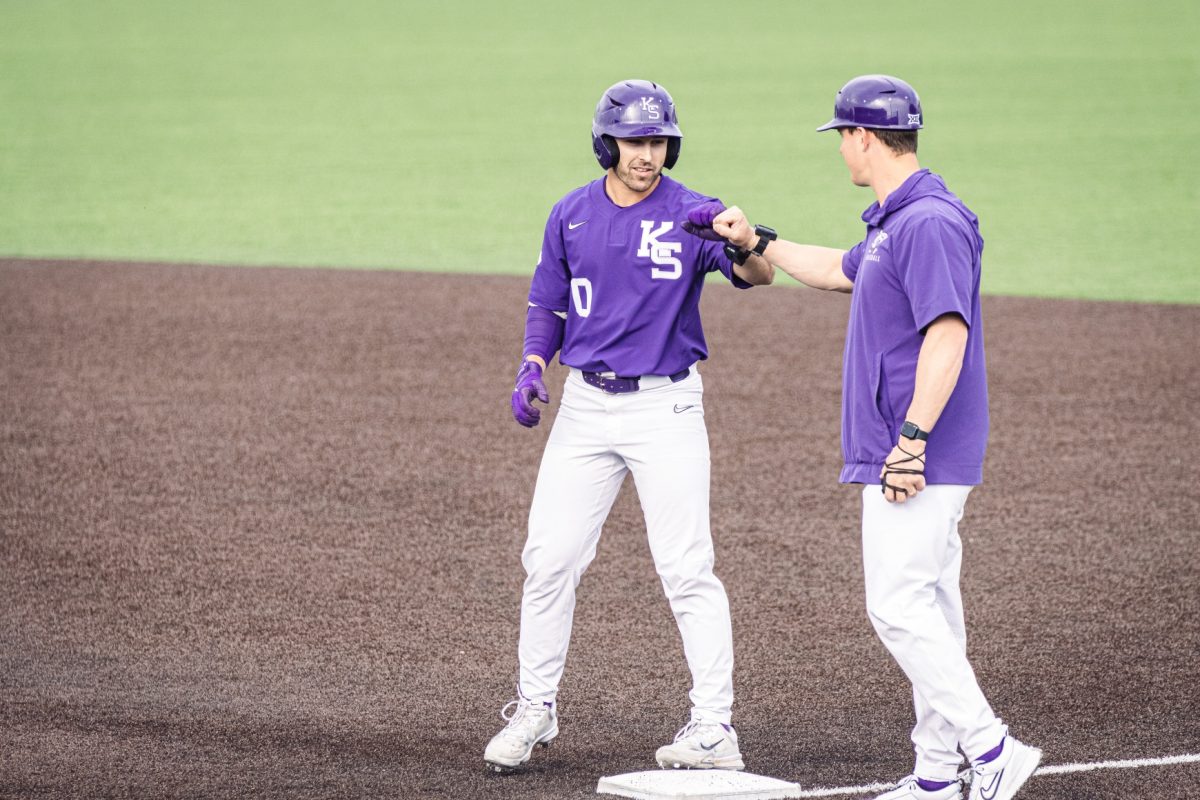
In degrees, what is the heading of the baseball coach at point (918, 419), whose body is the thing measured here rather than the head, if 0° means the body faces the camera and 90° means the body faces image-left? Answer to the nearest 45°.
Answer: approximately 90°

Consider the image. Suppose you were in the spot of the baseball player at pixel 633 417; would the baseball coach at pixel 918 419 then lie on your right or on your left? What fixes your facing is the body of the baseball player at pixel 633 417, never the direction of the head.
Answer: on your left

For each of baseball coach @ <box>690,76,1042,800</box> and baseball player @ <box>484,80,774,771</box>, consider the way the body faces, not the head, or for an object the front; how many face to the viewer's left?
1

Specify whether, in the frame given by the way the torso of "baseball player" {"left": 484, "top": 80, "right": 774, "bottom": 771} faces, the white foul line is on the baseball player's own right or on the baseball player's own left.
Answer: on the baseball player's own left

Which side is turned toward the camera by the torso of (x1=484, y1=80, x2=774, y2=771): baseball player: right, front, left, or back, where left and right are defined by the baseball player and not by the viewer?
front

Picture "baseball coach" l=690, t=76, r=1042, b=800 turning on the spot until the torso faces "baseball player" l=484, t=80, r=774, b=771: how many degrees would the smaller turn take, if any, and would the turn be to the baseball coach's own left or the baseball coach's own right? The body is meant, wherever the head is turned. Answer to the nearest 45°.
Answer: approximately 45° to the baseball coach's own right

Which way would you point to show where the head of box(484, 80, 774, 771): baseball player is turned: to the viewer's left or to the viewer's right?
to the viewer's right

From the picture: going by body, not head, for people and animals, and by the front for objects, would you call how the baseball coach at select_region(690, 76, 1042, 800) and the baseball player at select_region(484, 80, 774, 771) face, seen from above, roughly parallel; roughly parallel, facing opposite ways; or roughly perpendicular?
roughly perpendicular
